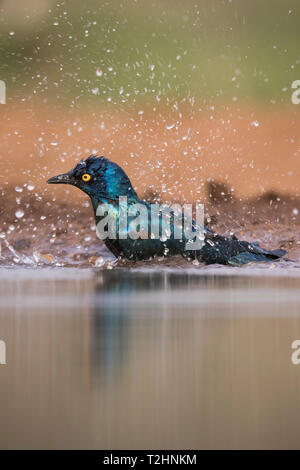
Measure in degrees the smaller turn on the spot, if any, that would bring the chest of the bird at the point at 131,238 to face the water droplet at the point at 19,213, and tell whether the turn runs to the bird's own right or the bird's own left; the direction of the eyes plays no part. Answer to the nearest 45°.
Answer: approximately 45° to the bird's own right

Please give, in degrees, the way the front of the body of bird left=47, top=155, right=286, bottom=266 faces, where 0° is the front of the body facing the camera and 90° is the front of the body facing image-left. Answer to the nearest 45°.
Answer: approximately 90°
